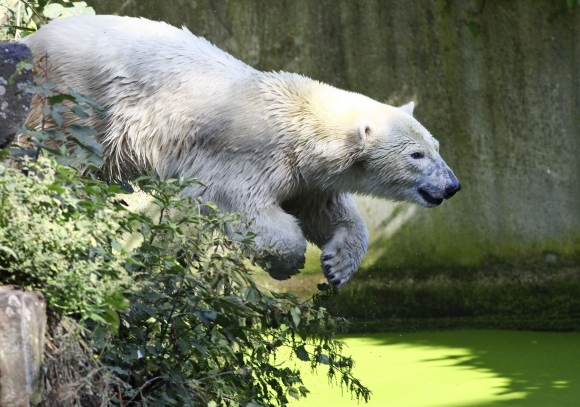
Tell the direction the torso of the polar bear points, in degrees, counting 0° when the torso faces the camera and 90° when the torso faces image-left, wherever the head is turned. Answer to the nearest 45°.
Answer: approximately 270°

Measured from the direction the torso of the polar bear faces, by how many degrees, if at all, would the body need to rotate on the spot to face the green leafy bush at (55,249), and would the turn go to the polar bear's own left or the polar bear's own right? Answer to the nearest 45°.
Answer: approximately 135° to the polar bear's own right
